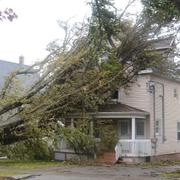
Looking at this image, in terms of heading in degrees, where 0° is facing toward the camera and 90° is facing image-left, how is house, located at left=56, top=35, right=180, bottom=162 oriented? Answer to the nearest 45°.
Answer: approximately 45°
